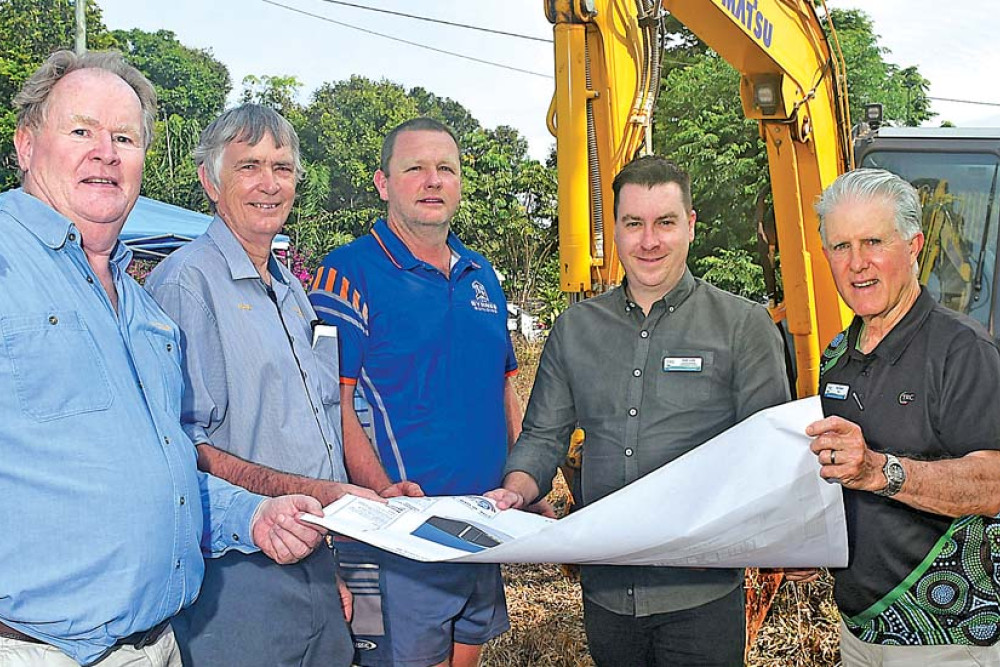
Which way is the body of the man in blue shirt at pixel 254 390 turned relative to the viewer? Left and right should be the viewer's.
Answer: facing the viewer and to the right of the viewer

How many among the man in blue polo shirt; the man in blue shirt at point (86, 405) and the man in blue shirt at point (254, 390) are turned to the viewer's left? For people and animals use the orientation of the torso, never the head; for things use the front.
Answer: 0

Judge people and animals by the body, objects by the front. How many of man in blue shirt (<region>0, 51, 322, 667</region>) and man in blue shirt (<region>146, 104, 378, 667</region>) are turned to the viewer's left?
0

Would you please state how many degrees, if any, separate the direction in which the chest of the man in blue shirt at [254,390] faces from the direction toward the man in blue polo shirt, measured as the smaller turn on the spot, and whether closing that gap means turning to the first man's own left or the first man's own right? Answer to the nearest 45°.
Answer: approximately 90° to the first man's own left

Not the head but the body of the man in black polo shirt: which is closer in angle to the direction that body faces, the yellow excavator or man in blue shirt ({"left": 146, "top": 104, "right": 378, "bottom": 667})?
the man in blue shirt

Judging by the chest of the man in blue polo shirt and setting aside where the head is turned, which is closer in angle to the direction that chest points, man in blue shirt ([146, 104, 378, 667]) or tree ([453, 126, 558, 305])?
the man in blue shirt

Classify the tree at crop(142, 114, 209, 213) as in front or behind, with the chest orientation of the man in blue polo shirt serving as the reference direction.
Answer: behind

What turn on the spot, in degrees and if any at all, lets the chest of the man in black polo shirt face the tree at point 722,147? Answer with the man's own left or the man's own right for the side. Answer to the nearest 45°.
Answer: approximately 135° to the man's own right

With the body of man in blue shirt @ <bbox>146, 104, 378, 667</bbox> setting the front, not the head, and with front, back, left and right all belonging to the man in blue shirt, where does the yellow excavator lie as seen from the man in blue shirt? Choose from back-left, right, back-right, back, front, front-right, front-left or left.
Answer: left

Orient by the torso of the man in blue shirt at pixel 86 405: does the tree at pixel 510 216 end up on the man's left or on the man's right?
on the man's left

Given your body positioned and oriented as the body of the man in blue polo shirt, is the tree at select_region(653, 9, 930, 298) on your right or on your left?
on your left

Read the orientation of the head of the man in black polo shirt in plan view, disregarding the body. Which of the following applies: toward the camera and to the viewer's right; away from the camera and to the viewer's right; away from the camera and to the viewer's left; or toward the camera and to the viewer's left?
toward the camera and to the viewer's left

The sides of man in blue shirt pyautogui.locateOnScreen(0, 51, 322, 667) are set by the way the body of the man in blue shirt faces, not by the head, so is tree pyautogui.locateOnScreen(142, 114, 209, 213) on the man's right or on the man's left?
on the man's left

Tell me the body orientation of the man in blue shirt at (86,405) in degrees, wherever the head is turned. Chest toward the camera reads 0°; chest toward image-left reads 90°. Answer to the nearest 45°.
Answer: approximately 315°
